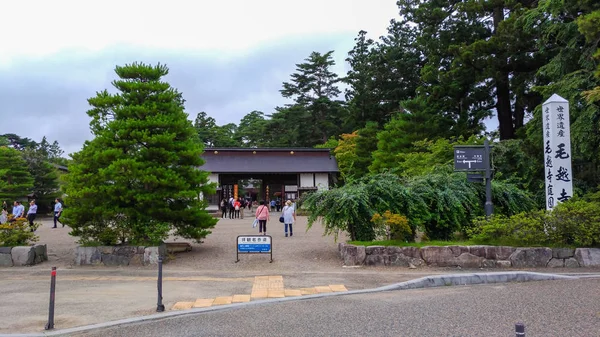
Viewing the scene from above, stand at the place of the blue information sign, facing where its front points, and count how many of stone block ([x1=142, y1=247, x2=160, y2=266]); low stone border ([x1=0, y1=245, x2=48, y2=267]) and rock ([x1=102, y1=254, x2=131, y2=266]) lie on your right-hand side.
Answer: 3

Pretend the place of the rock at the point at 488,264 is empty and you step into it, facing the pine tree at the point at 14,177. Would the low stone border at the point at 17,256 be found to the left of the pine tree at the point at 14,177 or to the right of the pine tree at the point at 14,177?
left

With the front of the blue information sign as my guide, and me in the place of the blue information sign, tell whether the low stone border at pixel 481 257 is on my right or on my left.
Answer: on my left

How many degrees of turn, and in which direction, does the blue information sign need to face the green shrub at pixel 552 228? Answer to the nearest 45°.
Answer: approximately 90° to its left

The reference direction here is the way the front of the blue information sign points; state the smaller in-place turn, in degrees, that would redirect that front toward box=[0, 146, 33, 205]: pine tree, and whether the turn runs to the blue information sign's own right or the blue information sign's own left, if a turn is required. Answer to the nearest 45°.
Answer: approximately 135° to the blue information sign's own right

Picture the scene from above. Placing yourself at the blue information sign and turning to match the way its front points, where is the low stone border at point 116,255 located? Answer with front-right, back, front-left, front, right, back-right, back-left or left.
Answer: right

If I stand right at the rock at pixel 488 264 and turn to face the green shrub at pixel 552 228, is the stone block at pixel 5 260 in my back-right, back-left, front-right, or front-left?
back-left

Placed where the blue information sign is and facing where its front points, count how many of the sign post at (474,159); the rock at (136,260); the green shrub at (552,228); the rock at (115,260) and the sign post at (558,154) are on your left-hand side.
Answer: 3

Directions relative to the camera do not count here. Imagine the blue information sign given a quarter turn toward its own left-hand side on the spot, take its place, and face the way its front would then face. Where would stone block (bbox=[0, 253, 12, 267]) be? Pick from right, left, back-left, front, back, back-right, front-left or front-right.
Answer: back

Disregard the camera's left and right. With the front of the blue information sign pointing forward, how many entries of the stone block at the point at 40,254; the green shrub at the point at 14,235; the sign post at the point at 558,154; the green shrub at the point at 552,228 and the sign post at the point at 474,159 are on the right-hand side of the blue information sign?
2

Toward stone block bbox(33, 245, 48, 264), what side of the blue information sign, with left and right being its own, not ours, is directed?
right

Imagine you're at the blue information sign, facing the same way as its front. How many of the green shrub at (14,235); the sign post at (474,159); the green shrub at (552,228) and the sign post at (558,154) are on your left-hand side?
3

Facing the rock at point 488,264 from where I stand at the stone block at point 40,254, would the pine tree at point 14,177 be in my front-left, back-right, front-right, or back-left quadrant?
back-left

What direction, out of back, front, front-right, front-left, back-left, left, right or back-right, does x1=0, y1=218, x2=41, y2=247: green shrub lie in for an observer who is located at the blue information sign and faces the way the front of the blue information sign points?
right

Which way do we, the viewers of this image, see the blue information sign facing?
facing the viewer
